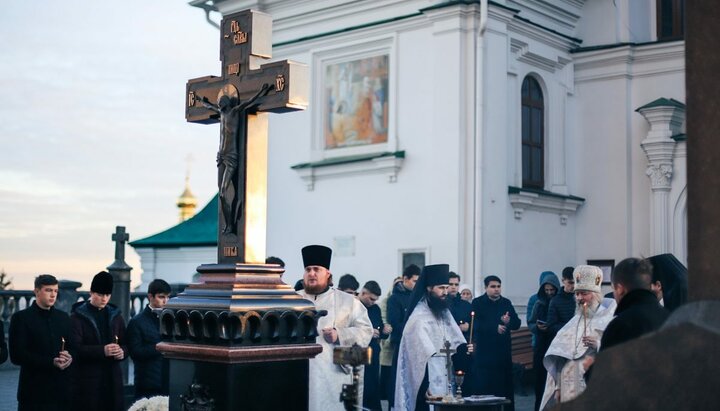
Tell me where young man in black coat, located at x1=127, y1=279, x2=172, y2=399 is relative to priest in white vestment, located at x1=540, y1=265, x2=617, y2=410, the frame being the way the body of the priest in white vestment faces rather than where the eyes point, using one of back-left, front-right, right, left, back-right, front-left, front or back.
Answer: front-right

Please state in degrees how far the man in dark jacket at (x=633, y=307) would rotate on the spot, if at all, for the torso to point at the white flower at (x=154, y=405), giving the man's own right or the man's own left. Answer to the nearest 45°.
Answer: approximately 45° to the man's own left

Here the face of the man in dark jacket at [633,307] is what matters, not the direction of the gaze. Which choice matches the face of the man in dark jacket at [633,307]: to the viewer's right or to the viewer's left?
to the viewer's left

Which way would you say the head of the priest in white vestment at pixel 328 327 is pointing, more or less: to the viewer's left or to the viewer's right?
to the viewer's left

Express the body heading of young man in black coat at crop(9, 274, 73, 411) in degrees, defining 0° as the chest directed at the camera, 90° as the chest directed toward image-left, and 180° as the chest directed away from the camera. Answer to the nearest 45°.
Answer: approximately 315°

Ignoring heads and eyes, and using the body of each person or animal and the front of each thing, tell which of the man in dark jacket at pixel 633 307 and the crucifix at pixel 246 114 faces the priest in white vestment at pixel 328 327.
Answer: the man in dark jacket

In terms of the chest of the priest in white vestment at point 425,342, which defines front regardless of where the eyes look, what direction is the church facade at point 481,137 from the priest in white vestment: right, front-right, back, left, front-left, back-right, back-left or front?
back-left

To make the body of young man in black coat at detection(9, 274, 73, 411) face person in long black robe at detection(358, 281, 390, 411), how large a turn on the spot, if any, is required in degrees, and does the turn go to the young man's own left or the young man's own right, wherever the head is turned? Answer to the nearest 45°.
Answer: approximately 90° to the young man's own left

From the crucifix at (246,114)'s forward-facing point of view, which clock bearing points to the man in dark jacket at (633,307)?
The man in dark jacket is roughly at 8 o'clock from the crucifix.
